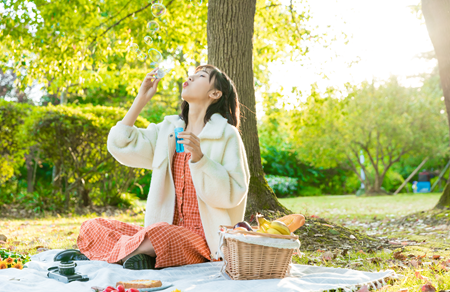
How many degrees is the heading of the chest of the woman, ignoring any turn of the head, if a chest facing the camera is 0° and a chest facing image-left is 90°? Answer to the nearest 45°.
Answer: approximately 45°

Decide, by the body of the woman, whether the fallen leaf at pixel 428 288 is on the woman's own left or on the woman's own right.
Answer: on the woman's own left

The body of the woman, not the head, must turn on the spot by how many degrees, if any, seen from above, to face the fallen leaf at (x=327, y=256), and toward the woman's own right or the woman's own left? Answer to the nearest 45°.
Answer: approximately 135° to the woman's own left

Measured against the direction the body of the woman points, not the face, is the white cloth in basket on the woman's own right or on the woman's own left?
on the woman's own left

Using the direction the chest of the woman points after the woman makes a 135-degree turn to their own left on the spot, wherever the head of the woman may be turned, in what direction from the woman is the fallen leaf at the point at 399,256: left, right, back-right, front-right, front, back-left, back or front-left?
front

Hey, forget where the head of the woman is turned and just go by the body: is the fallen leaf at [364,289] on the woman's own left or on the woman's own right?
on the woman's own left

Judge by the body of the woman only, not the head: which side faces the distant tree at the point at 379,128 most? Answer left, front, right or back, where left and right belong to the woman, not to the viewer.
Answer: back

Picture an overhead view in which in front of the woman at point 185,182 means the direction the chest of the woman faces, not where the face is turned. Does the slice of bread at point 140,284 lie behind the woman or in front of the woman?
in front
